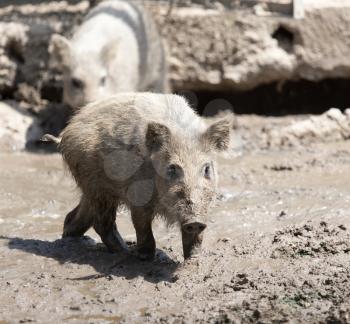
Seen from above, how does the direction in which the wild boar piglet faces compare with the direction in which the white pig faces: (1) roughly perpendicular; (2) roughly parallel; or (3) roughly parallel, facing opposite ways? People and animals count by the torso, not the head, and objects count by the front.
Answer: roughly perpendicular

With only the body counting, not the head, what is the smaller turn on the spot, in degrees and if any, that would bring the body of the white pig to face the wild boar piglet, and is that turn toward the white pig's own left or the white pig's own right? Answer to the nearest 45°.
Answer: approximately 45° to the white pig's own left

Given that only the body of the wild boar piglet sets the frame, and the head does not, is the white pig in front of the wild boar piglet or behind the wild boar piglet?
behind

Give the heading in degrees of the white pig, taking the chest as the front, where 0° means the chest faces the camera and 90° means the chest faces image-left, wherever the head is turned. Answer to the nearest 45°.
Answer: approximately 45°

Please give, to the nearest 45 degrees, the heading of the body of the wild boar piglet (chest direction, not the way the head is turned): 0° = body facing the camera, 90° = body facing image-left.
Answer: approximately 315°
